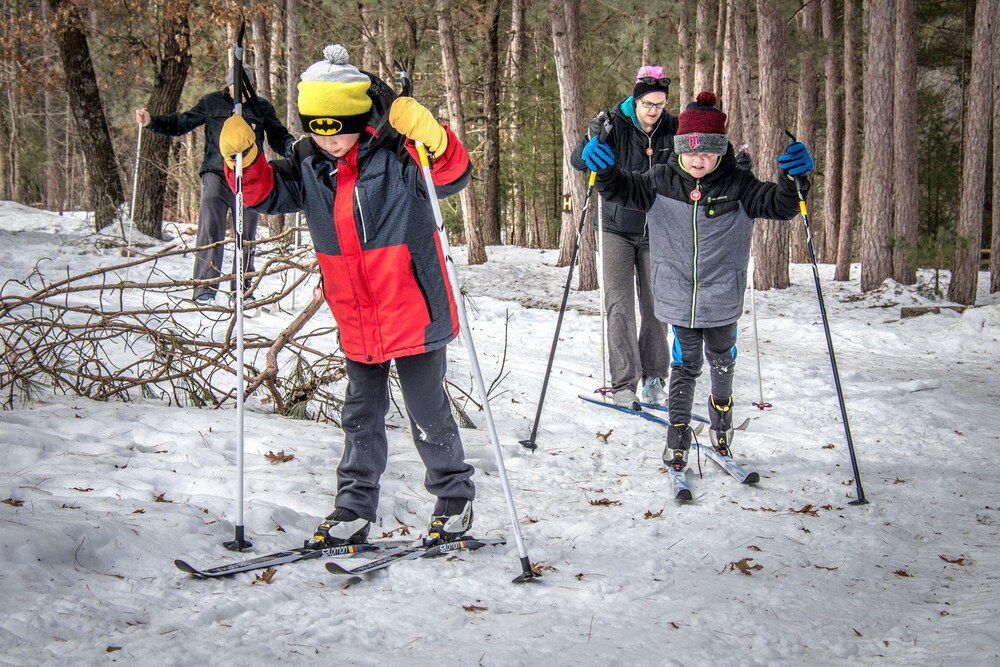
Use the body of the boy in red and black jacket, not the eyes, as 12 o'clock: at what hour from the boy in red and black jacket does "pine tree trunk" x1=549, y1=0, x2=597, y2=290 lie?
The pine tree trunk is roughly at 5 o'clock from the boy in red and black jacket.

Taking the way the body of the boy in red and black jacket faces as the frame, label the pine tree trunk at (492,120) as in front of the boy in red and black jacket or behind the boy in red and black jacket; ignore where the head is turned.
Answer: behind

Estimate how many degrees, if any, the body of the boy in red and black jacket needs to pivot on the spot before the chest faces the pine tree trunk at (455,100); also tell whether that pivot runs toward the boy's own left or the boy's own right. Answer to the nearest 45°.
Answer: approximately 135° to the boy's own right

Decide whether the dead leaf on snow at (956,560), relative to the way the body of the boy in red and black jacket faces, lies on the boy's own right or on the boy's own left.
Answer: on the boy's own left

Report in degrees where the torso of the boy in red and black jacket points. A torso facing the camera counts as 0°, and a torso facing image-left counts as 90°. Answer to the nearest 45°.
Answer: approximately 45°

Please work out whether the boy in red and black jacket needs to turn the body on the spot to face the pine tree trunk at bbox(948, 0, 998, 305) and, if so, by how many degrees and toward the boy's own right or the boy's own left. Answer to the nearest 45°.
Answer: approximately 180°

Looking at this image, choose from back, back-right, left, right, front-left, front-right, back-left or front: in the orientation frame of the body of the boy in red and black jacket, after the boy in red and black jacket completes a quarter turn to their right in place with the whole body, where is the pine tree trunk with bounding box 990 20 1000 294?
right

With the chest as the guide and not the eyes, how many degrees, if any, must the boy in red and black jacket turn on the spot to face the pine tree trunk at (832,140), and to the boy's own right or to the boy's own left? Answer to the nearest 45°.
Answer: approximately 180°

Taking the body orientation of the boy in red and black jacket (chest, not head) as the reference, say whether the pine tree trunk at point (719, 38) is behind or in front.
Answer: behind

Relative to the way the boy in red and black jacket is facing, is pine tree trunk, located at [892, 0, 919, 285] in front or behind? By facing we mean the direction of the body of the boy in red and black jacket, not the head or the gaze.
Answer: behind
